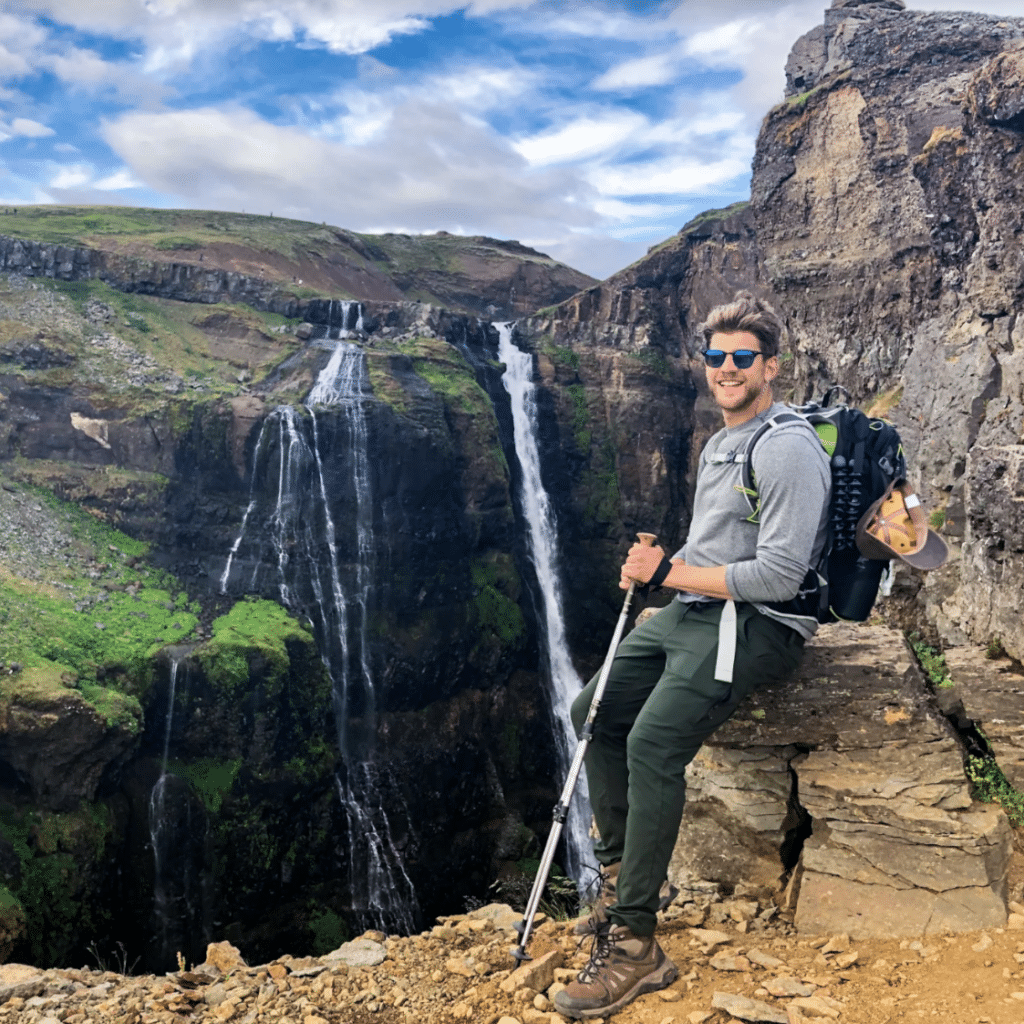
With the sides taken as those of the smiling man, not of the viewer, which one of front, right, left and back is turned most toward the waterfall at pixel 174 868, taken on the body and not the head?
right

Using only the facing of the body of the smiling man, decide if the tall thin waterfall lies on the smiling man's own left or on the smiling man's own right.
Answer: on the smiling man's own right

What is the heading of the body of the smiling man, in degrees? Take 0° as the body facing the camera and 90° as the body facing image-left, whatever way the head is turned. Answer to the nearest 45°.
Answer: approximately 45°

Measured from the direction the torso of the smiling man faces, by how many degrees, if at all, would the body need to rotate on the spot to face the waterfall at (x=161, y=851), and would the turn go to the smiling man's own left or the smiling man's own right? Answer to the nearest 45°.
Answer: approximately 90° to the smiling man's own right

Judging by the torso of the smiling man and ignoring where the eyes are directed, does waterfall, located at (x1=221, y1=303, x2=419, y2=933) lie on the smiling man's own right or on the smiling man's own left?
on the smiling man's own right
